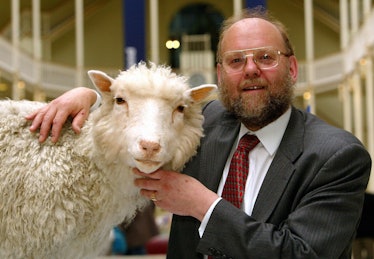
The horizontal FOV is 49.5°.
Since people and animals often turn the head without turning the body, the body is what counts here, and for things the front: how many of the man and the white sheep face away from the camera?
0

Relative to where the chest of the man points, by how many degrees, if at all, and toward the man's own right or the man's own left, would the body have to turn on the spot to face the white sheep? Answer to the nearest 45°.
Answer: approximately 45° to the man's own right

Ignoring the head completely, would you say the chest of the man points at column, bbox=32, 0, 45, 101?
no

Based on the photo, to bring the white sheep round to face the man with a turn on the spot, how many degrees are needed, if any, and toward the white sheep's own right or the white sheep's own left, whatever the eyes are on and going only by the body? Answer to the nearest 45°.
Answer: approximately 45° to the white sheep's own left

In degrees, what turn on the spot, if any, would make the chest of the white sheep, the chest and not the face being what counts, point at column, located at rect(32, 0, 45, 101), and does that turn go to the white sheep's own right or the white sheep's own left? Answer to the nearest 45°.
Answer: approximately 135° to the white sheep's own left

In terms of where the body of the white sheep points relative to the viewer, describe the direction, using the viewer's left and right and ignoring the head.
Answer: facing the viewer and to the right of the viewer

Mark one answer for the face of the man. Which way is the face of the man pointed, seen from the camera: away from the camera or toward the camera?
toward the camera

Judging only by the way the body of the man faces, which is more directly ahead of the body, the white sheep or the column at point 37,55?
the white sheep

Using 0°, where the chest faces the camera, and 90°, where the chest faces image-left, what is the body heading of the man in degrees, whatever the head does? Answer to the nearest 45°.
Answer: approximately 45°
